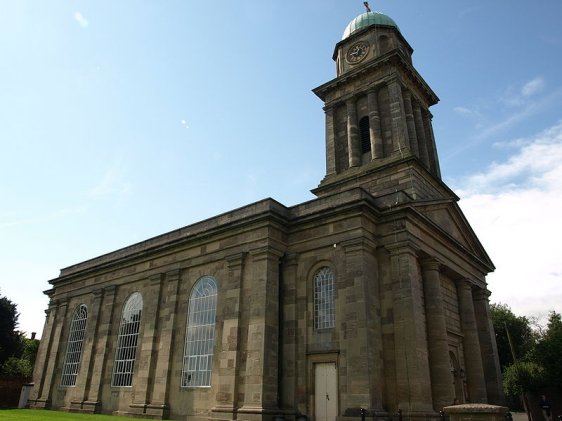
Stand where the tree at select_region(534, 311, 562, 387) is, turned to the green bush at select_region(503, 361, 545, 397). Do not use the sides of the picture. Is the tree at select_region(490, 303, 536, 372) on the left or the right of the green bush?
right

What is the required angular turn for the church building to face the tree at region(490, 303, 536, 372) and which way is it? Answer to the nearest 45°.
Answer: approximately 90° to its left

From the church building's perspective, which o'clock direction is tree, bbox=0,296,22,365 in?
The tree is roughly at 6 o'clock from the church building.

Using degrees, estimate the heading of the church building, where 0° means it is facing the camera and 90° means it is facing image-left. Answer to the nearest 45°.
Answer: approximately 315°

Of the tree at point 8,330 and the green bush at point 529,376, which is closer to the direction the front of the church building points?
the green bush

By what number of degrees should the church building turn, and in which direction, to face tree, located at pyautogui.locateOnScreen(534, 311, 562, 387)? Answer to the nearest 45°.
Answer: approximately 45° to its left
